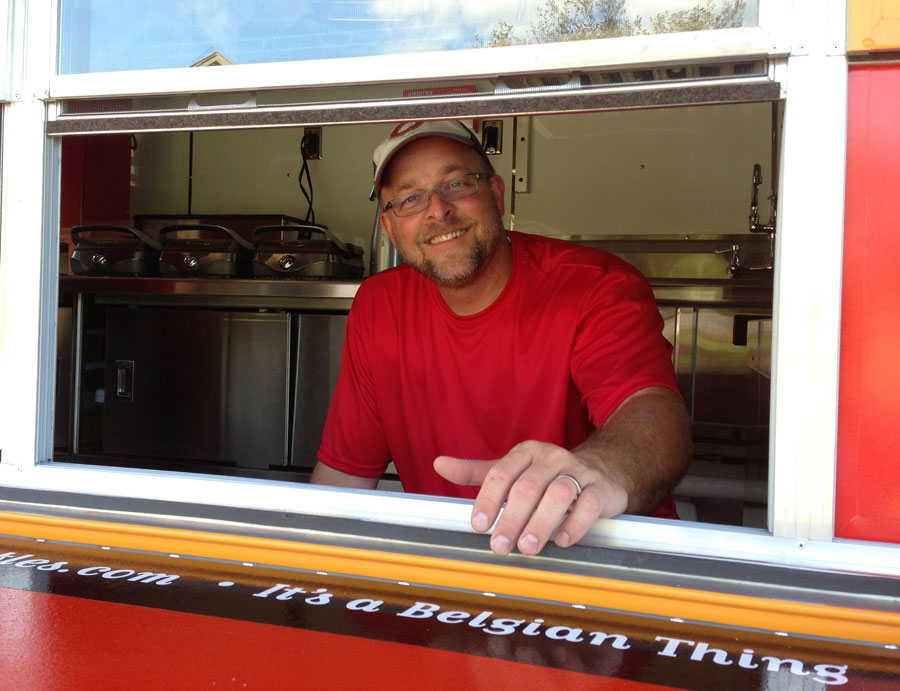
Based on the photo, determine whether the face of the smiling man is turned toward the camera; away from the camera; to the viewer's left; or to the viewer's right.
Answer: toward the camera

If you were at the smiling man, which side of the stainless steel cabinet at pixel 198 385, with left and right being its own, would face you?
front

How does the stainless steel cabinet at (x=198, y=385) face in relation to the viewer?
toward the camera
